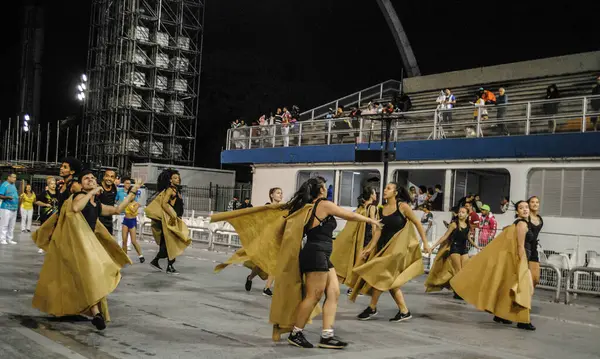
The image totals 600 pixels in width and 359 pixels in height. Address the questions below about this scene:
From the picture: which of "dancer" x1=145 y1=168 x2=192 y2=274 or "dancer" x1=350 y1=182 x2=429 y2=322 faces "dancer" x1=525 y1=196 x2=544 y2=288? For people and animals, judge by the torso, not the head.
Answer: "dancer" x1=145 y1=168 x2=192 y2=274

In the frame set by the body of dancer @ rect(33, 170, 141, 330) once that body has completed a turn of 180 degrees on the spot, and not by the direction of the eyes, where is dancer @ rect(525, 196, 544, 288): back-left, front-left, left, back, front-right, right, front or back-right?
back-right

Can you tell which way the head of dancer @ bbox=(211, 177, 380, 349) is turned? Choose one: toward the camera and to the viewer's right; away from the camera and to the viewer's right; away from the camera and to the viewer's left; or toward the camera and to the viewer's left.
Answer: away from the camera and to the viewer's right

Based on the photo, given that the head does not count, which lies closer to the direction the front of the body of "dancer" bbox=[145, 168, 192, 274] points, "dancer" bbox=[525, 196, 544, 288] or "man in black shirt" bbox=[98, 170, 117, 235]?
the dancer

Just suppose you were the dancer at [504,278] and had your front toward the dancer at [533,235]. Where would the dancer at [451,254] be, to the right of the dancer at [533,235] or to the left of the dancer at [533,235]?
left

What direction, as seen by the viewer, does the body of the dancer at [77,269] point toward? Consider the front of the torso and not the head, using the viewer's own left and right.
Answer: facing the viewer and to the right of the viewer

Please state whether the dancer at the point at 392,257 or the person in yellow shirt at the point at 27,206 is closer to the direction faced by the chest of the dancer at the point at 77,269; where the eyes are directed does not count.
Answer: the dancer

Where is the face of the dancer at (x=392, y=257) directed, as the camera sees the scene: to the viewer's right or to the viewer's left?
to the viewer's left
